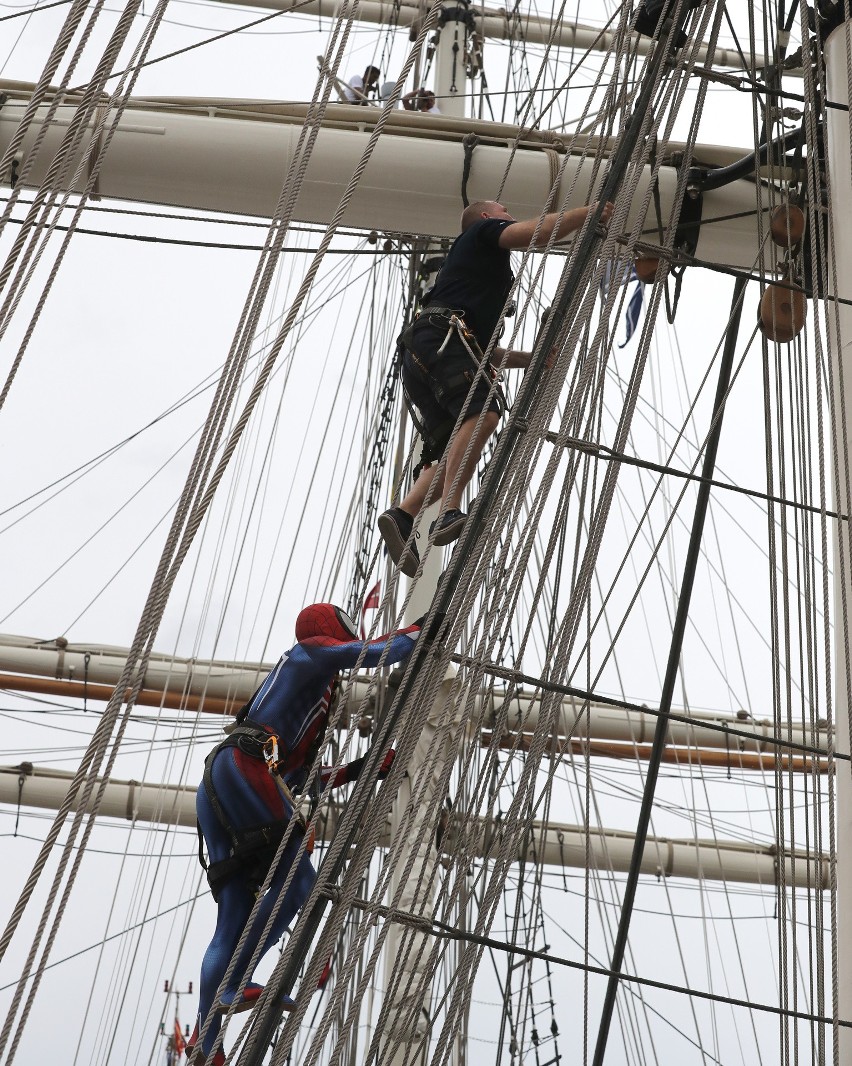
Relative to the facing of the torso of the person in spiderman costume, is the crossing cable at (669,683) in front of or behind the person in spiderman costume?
in front

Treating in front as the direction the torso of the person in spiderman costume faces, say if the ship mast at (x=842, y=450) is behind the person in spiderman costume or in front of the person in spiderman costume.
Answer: in front

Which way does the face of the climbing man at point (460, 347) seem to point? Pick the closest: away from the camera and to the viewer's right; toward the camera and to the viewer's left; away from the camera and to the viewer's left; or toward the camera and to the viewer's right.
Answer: away from the camera and to the viewer's right

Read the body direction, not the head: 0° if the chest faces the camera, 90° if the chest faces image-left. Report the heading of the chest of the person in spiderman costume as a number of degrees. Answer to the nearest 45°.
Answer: approximately 270°
